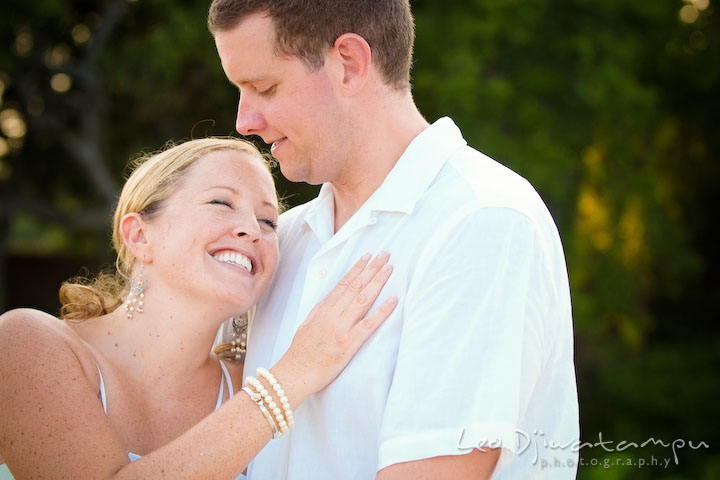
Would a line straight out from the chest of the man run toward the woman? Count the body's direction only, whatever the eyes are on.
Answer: yes

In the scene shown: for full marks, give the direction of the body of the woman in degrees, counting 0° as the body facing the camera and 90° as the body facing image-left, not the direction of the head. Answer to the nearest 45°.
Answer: approximately 315°

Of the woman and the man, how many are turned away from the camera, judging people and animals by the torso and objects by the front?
0

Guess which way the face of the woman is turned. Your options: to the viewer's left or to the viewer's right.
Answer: to the viewer's right

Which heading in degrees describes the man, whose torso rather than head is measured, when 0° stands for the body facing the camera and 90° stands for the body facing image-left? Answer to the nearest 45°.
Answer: approximately 45°

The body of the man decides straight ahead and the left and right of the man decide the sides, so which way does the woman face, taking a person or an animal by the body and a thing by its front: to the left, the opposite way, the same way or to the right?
to the left

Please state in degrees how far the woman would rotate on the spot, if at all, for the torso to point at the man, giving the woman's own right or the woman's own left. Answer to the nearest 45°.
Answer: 0° — they already face them
